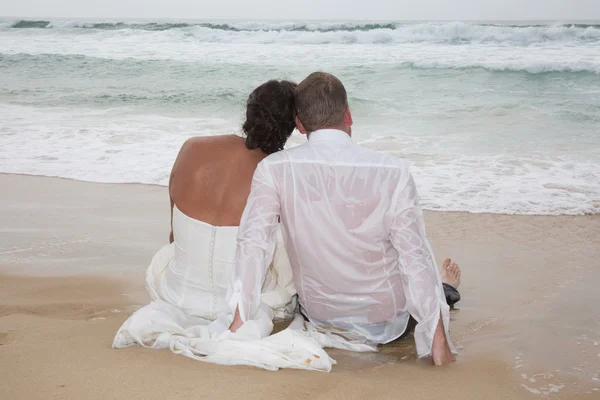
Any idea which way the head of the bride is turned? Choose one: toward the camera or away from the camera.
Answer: away from the camera

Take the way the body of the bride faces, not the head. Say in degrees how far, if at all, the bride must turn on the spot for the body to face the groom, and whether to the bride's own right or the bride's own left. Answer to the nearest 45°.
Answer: approximately 135° to the bride's own right

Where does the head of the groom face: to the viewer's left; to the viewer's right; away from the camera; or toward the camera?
away from the camera

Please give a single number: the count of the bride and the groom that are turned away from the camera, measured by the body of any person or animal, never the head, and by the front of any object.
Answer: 2

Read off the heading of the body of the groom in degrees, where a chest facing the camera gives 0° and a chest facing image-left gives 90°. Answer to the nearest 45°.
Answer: approximately 180°

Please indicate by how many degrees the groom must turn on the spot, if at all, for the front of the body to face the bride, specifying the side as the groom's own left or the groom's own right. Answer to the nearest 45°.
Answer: approximately 45° to the groom's own left

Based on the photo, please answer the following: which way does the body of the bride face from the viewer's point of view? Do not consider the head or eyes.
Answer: away from the camera

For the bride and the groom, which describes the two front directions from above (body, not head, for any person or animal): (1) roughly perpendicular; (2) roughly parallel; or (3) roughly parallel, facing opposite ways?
roughly parallel
